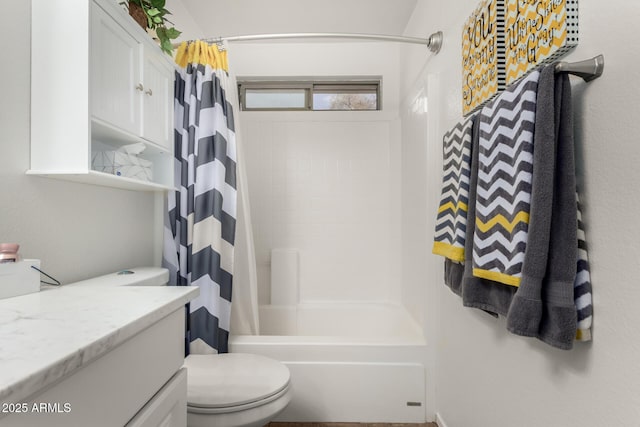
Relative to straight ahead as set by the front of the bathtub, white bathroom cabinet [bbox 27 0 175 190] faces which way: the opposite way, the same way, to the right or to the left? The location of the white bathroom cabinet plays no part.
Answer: to the left

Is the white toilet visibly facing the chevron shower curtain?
no

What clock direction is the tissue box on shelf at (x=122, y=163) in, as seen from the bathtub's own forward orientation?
The tissue box on shelf is roughly at 2 o'clock from the bathtub.

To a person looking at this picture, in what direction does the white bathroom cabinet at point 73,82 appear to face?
facing the viewer and to the right of the viewer

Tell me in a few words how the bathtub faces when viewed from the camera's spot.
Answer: facing the viewer
